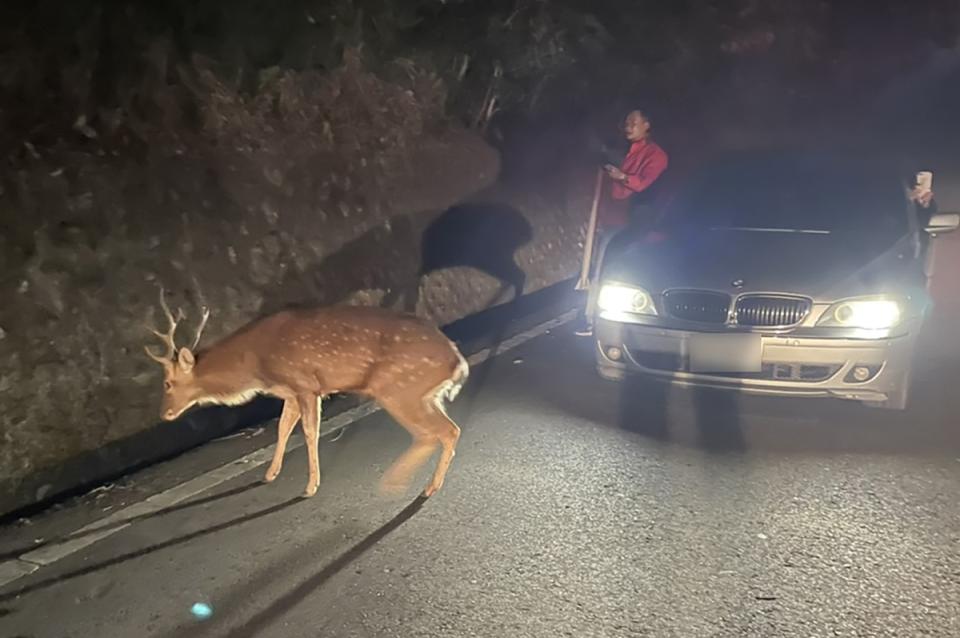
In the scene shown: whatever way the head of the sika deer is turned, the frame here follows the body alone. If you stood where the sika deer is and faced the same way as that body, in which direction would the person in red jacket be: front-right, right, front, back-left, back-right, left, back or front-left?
back-right

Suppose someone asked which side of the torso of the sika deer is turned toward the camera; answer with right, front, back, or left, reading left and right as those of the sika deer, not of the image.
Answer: left

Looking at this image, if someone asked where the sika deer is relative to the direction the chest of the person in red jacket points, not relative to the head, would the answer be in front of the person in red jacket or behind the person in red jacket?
in front

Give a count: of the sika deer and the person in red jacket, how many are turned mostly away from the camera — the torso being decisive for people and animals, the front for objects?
0

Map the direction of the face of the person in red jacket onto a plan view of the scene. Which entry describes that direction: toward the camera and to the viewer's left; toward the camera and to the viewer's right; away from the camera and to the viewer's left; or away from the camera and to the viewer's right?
toward the camera and to the viewer's left

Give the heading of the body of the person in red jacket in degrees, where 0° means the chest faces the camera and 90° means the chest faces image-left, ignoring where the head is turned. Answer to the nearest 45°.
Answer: approximately 45°
